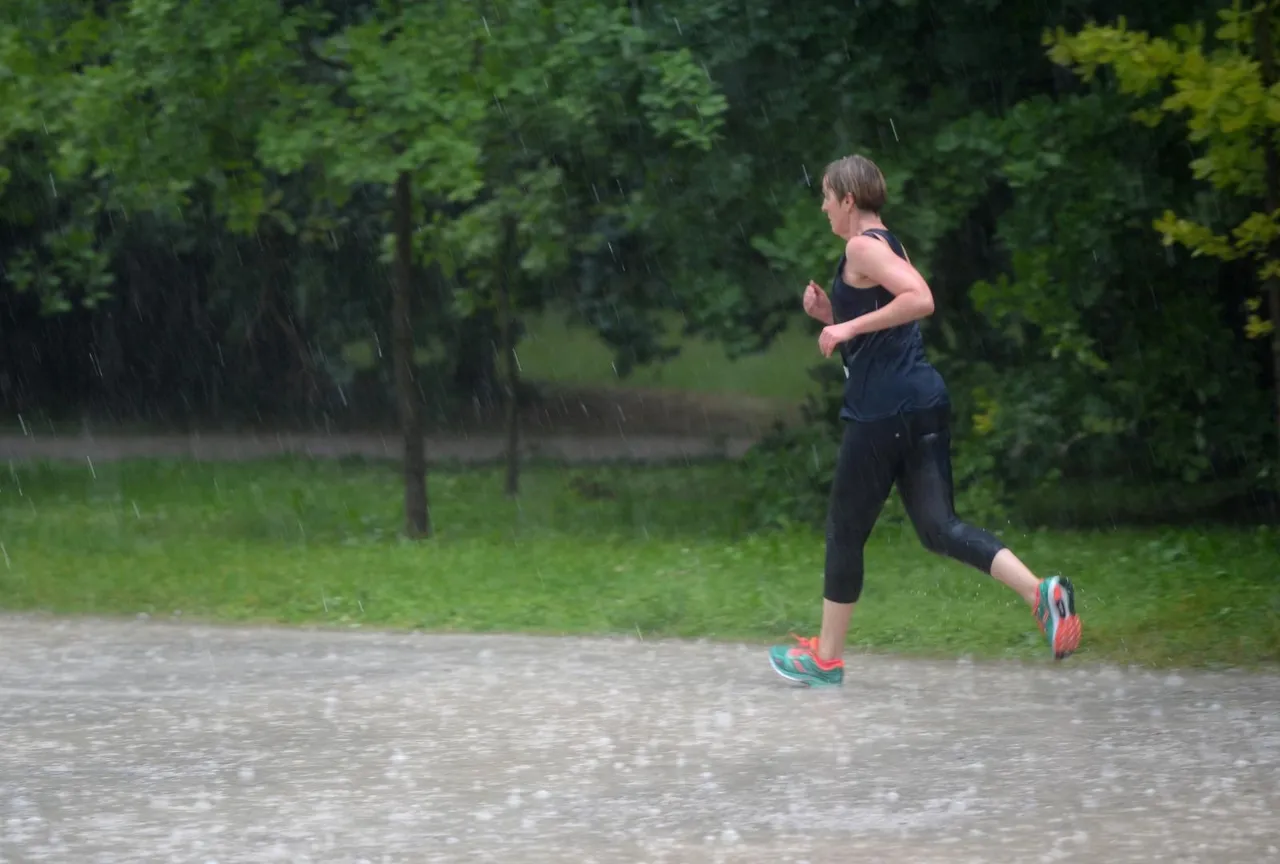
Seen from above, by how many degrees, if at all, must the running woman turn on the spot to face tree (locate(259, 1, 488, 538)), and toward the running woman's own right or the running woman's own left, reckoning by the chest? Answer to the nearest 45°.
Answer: approximately 45° to the running woman's own right

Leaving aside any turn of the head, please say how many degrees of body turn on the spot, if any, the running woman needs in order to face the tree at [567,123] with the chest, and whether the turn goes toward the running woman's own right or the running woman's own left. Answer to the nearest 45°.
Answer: approximately 90° to the running woman's own right

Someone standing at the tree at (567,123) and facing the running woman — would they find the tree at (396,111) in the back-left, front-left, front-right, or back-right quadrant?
front-right

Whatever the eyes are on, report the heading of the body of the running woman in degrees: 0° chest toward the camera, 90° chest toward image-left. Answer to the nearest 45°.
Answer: approximately 90°

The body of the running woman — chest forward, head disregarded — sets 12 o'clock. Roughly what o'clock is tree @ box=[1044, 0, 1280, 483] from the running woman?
The tree is roughly at 4 o'clock from the running woman.
